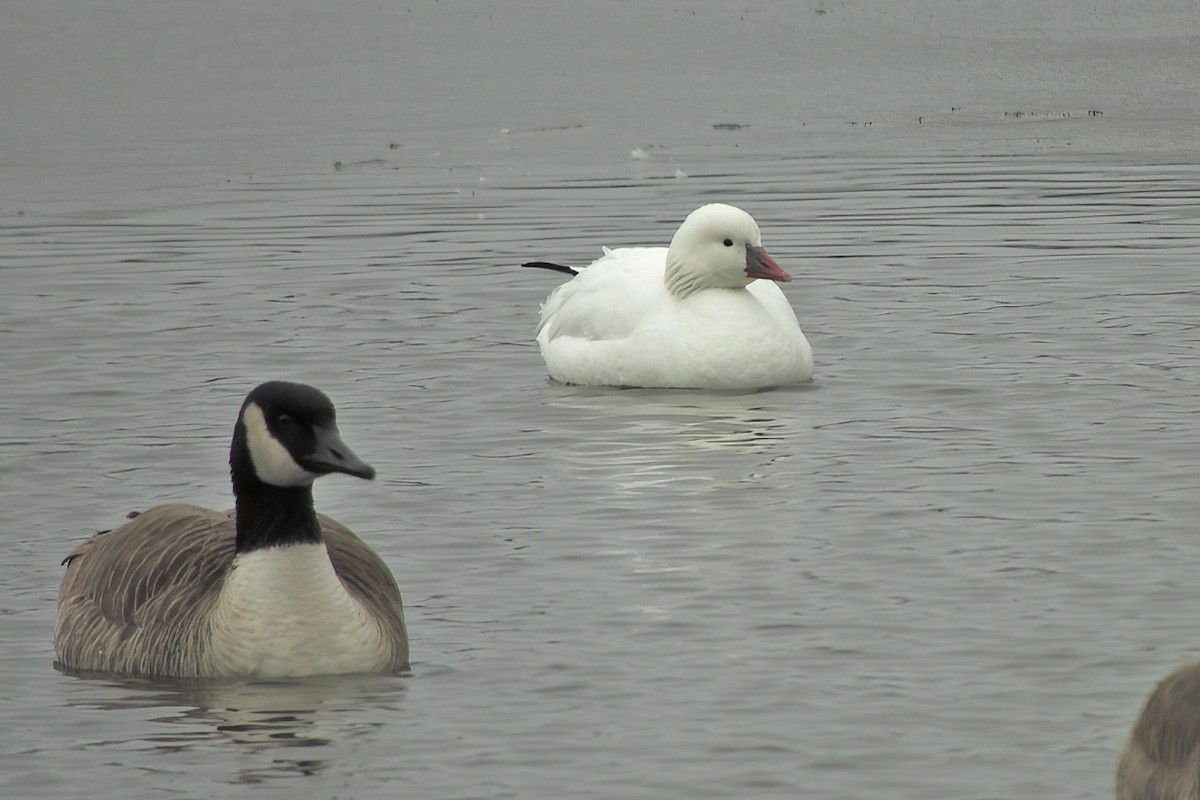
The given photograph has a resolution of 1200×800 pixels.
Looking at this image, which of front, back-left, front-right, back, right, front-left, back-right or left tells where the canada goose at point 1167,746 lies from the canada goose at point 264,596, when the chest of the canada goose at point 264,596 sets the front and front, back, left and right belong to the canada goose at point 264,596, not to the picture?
front

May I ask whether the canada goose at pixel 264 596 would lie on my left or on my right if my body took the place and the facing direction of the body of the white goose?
on my right

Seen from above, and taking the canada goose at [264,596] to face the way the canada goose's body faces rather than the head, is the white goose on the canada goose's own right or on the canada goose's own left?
on the canada goose's own left

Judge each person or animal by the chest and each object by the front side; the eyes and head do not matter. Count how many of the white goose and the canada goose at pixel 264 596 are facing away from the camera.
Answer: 0

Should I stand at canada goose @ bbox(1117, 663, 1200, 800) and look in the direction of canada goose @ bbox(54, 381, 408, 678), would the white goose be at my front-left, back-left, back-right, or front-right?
front-right

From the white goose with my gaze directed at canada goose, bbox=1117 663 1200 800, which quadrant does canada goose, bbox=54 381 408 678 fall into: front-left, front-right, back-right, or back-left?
front-right

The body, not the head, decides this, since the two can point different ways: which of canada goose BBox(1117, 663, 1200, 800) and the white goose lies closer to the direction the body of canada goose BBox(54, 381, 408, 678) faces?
the canada goose

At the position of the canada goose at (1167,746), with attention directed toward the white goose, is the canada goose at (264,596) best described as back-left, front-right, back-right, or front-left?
front-left

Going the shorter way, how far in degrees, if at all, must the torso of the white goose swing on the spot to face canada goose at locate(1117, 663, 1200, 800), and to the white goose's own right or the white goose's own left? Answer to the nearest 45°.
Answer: approximately 45° to the white goose's own right

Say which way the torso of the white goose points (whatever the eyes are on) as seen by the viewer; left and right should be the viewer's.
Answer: facing the viewer and to the right of the viewer
